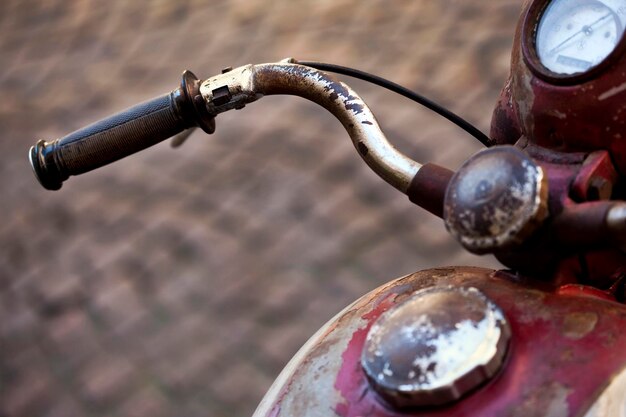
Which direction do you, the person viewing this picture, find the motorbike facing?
facing away from the viewer and to the right of the viewer
